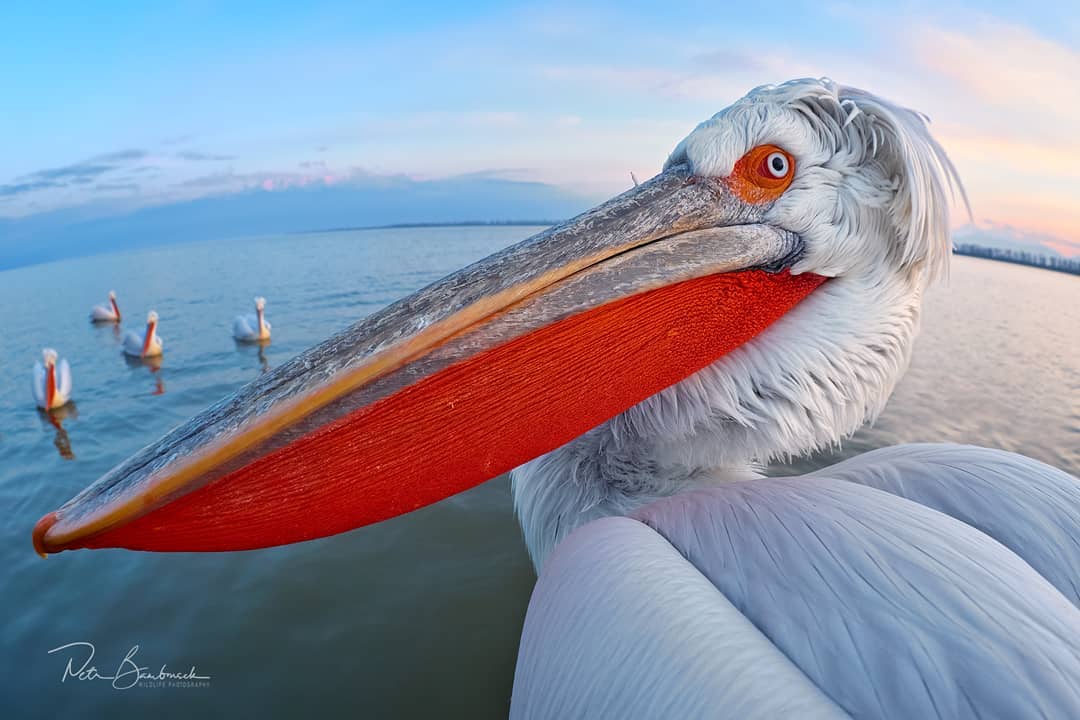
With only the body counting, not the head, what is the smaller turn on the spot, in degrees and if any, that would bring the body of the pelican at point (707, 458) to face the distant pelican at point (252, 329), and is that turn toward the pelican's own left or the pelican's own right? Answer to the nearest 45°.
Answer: approximately 45° to the pelican's own right

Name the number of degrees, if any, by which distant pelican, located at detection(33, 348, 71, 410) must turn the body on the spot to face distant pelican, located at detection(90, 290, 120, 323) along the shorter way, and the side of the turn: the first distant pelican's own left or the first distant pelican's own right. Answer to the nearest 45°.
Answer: approximately 180°

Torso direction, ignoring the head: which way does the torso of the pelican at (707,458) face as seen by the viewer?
to the viewer's left

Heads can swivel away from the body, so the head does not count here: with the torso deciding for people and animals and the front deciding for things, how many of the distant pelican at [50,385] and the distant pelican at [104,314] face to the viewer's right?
1

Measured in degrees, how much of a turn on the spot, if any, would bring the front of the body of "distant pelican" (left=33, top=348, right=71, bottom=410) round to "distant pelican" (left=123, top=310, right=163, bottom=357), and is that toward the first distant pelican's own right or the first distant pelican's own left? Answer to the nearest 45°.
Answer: approximately 135° to the first distant pelican's own left

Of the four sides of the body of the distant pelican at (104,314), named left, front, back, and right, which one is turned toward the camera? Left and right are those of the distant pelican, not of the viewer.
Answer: right
